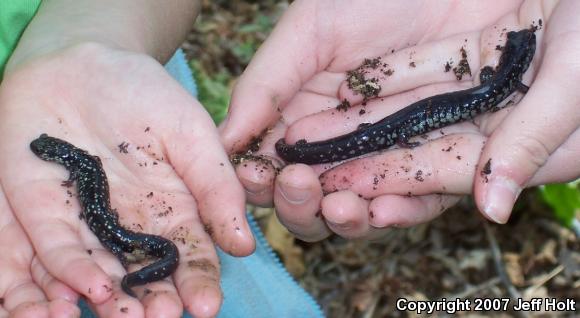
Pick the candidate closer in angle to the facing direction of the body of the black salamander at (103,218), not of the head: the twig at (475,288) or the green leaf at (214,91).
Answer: the green leaf

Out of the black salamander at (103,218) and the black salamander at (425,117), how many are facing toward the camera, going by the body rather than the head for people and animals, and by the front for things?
0

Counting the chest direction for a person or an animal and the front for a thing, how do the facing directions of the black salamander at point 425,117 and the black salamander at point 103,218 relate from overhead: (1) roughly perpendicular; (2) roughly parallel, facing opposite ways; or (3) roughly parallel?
roughly perpendicular

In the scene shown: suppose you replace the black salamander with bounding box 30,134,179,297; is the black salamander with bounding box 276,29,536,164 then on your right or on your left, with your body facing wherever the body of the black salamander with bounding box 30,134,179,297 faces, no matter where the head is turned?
on your right

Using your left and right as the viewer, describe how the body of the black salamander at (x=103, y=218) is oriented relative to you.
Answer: facing away from the viewer and to the left of the viewer
